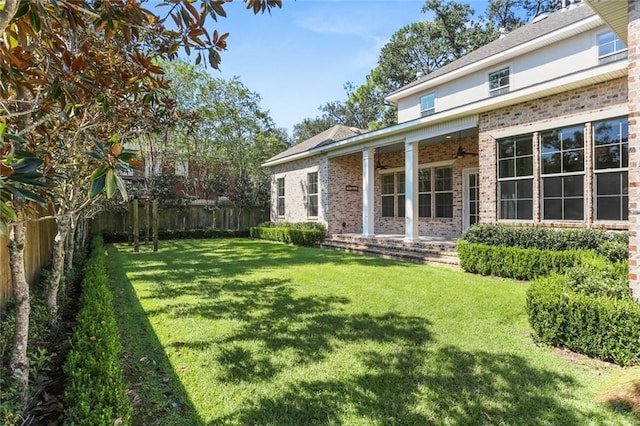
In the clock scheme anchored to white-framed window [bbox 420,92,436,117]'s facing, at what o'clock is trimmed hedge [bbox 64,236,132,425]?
The trimmed hedge is roughly at 11 o'clock from the white-framed window.

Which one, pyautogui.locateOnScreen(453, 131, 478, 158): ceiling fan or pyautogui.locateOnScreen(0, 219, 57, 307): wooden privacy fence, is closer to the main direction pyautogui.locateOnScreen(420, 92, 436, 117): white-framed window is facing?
the wooden privacy fence

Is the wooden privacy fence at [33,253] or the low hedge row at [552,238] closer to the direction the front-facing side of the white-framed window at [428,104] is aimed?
the wooden privacy fence

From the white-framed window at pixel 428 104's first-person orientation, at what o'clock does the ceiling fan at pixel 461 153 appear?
The ceiling fan is roughly at 10 o'clock from the white-framed window.

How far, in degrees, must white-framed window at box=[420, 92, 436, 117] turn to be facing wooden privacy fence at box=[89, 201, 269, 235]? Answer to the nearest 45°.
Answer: approximately 45° to its right

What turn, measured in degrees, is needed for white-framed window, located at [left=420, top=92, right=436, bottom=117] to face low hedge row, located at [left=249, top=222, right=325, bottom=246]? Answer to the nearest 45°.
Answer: approximately 45° to its right

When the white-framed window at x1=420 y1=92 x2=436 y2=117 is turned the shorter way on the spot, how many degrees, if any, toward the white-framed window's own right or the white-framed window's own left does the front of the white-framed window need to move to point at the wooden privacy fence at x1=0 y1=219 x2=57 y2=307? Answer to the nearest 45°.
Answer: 0° — it already faces it

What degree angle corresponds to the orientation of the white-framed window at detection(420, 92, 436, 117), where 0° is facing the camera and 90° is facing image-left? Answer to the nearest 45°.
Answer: approximately 45°
